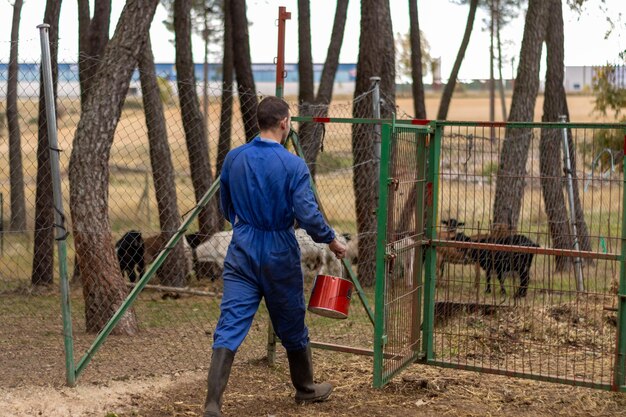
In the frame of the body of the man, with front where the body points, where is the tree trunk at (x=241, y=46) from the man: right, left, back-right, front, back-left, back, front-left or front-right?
front-left

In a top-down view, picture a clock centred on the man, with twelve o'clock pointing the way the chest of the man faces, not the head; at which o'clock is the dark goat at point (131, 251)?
The dark goat is roughly at 10 o'clock from the man.

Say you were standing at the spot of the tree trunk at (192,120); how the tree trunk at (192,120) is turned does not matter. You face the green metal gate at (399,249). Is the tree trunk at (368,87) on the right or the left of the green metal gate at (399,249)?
left

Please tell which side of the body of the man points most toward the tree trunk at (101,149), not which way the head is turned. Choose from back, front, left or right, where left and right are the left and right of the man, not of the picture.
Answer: left

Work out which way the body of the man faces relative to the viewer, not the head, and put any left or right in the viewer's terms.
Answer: facing away from the viewer and to the right of the viewer

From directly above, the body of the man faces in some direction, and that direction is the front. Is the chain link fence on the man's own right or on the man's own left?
on the man's own left

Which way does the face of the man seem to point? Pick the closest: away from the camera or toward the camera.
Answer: away from the camera

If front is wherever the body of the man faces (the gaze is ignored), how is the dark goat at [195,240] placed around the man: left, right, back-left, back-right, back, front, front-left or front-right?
front-left

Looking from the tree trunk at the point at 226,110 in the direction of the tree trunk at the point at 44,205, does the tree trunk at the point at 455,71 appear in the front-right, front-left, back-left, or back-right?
back-left
